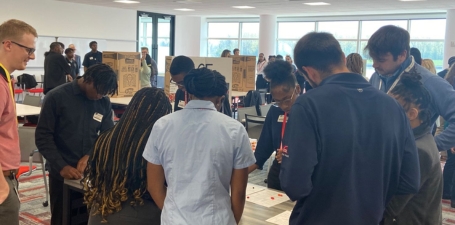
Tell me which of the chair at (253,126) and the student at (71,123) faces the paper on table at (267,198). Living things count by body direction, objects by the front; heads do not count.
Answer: the student

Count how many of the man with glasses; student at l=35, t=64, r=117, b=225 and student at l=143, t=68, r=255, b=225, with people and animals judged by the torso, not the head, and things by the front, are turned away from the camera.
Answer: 1

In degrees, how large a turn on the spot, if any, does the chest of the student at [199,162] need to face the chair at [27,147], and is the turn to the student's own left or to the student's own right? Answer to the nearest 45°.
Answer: approximately 45° to the student's own left

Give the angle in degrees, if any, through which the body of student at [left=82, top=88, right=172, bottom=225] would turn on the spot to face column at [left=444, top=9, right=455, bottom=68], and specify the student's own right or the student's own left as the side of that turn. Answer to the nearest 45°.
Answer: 0° — they already face it

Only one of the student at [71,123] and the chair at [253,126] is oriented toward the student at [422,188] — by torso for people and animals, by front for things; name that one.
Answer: the student at [71,123]

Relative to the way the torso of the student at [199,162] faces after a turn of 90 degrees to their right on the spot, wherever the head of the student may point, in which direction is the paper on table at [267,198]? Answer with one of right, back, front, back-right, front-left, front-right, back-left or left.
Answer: front-left

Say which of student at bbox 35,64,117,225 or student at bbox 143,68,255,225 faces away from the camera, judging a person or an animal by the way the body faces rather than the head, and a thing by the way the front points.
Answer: student at bbox 143,68,255,225

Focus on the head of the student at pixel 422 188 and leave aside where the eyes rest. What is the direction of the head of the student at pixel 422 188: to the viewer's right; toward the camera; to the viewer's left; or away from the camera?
to the viewer's left

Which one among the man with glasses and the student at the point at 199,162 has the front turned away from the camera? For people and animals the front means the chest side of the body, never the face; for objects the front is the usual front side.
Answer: the student

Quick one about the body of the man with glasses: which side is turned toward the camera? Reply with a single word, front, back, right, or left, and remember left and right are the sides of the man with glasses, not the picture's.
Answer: right

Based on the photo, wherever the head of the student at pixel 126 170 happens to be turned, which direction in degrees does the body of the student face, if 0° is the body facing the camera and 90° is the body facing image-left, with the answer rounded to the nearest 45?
approximately 225°

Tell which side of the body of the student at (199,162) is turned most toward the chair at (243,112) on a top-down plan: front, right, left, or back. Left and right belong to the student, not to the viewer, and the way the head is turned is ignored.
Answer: front

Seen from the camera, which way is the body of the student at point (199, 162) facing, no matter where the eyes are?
away from the camera

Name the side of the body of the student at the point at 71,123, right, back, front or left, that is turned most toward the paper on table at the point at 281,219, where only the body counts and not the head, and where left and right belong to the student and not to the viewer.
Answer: front
